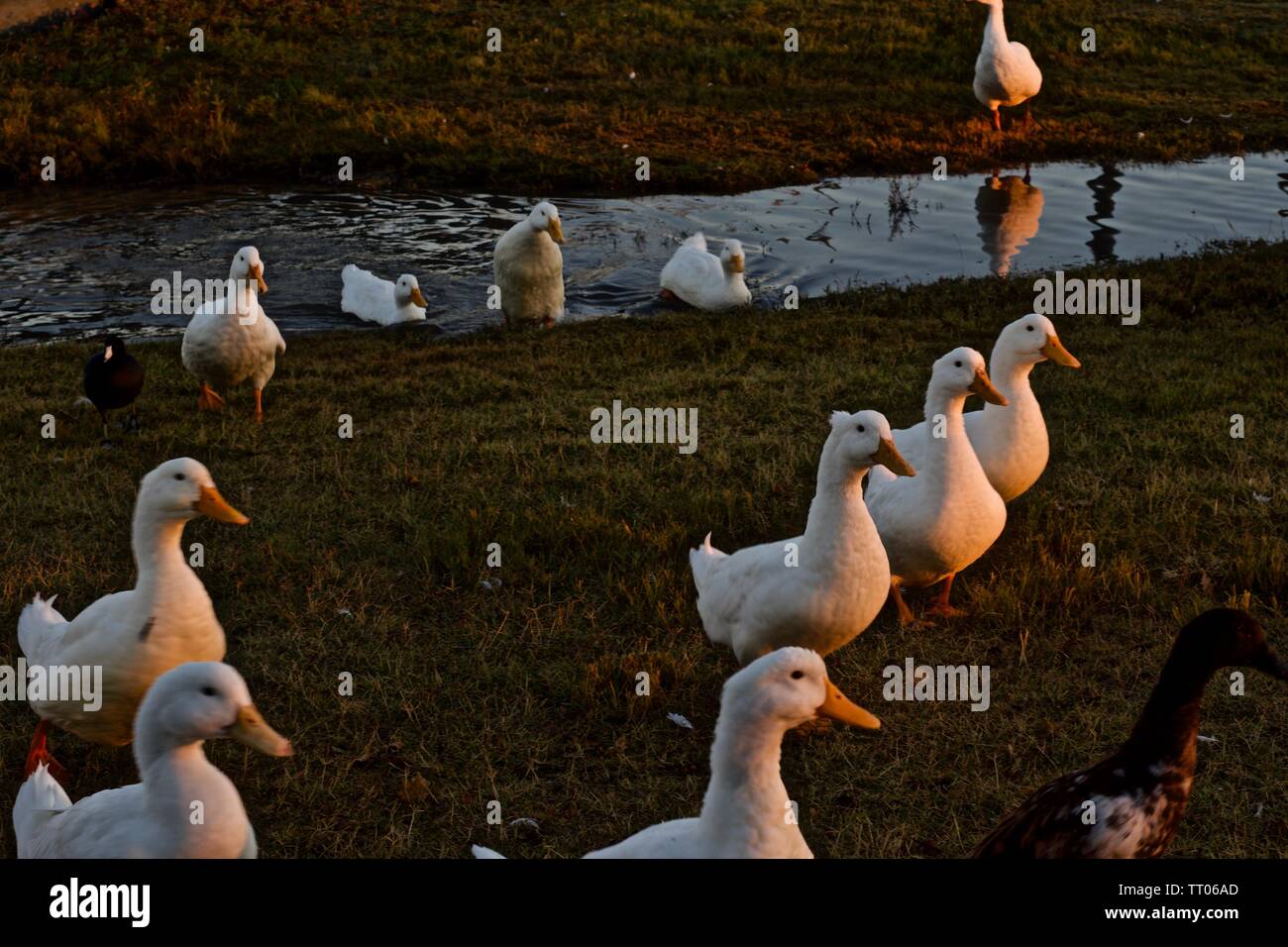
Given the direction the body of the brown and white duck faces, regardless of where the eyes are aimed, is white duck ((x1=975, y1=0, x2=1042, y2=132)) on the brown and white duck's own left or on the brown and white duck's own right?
on the brown and white duck's own left

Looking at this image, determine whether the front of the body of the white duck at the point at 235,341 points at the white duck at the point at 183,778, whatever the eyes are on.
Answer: yes

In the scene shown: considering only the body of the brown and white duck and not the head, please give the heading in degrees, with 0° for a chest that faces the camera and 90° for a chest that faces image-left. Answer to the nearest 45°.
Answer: approximately 270°

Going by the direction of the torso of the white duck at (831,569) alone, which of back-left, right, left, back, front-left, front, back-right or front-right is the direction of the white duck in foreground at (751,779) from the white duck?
right

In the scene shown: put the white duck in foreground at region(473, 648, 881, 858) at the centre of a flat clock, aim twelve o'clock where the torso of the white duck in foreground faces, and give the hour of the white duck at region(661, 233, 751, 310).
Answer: The white duck is roughly at 9 o'clock from the white duck in foreground.

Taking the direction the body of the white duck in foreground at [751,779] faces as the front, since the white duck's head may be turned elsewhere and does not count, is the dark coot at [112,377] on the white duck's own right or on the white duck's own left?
on the white duck's own left

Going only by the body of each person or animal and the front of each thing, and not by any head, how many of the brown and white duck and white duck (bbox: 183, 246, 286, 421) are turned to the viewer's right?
1

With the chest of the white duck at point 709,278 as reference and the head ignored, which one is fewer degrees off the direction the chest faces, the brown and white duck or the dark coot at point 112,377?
the brown and white duck

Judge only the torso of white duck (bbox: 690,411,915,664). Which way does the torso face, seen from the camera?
to the viewer's right

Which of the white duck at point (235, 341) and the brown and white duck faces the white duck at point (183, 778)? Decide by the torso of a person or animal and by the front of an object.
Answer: the white duck at point (235, 341)
